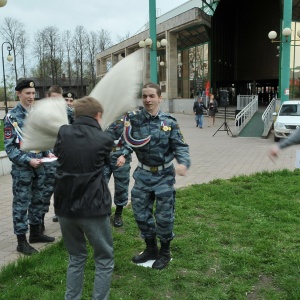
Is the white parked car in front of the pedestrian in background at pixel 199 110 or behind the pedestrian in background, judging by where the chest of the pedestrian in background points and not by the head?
in front

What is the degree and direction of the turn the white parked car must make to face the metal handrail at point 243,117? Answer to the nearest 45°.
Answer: approximately 135° to its right

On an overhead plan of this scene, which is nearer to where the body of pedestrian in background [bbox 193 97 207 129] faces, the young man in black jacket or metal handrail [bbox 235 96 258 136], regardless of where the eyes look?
the young man in black jacket

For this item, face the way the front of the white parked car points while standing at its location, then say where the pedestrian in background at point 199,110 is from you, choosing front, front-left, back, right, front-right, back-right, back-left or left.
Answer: back-right

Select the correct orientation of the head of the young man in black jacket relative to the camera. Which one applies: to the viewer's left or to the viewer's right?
to the viewer's right

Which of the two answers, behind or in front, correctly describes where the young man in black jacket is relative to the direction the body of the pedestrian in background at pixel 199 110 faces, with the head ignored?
in front

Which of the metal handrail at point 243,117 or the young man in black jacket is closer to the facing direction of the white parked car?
the young man in black jacket

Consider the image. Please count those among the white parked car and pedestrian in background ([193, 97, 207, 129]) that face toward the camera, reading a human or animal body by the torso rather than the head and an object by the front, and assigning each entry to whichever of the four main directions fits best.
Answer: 2

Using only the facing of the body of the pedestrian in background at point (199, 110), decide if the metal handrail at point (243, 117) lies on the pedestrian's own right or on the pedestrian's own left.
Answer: on the pedestrian's own left
